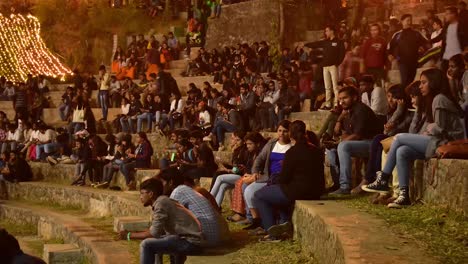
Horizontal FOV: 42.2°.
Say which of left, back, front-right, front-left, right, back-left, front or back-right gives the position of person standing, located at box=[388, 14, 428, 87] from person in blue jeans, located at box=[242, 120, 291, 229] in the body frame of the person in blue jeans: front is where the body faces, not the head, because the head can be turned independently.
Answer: back

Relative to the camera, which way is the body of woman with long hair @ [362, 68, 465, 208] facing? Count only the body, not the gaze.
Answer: to the viewer's left

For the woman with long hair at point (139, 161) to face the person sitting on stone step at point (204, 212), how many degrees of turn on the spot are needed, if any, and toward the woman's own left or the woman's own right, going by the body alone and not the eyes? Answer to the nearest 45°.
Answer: approximately 90° to the woman's own left

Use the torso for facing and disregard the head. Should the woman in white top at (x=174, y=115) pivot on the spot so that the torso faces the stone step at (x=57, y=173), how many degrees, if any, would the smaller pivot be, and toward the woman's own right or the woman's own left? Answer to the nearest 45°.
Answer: approximately 45° to the woman's own right

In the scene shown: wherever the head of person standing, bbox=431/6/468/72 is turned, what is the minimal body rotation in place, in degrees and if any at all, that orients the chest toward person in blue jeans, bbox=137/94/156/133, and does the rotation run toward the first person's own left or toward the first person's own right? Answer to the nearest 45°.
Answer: approximately 90° to the first person's own right

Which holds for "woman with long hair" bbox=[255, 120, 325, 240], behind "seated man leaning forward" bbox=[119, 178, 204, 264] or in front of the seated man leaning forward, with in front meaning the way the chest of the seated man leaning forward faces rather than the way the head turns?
behind
